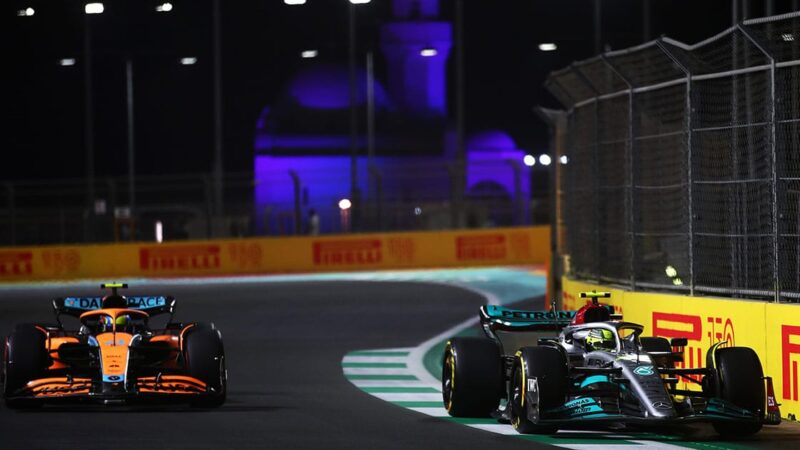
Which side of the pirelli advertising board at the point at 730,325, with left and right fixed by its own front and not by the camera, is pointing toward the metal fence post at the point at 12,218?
right

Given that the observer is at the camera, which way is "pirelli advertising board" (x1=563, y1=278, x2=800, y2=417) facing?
facing the viewer and to the left of the viewer

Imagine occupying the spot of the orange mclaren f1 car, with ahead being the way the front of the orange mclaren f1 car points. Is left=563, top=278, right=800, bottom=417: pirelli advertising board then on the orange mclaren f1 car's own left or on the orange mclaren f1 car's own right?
on the orange mclaren f1 car's own left

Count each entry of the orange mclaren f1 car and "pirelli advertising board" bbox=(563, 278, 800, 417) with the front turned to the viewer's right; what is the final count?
0

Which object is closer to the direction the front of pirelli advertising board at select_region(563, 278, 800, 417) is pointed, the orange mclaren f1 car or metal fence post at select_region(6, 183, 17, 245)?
the orange mclaren f1 car

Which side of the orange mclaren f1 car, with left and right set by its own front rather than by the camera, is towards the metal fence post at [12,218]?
back

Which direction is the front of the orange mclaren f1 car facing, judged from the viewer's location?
facing the viewer
